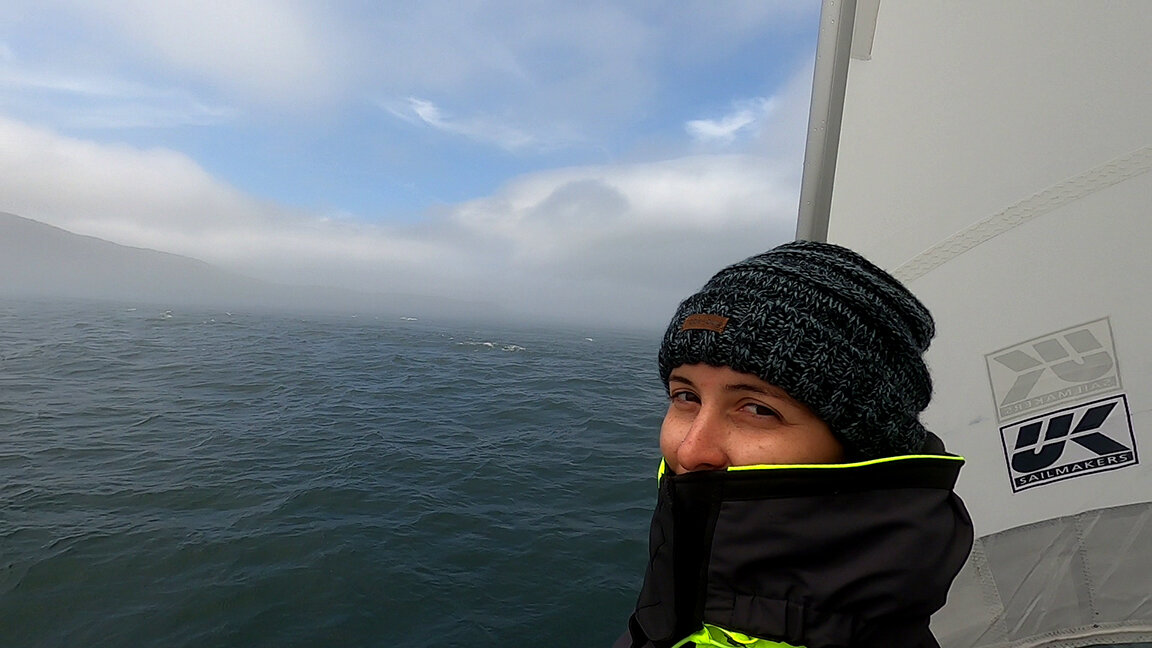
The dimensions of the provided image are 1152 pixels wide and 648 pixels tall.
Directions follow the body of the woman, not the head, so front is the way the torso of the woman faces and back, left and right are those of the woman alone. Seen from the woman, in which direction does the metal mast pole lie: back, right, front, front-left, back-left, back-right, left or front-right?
back-right

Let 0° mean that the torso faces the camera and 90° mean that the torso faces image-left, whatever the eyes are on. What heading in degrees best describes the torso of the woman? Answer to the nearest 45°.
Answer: approximately 45°

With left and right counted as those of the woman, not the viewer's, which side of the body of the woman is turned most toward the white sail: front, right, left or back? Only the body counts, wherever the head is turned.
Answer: back
